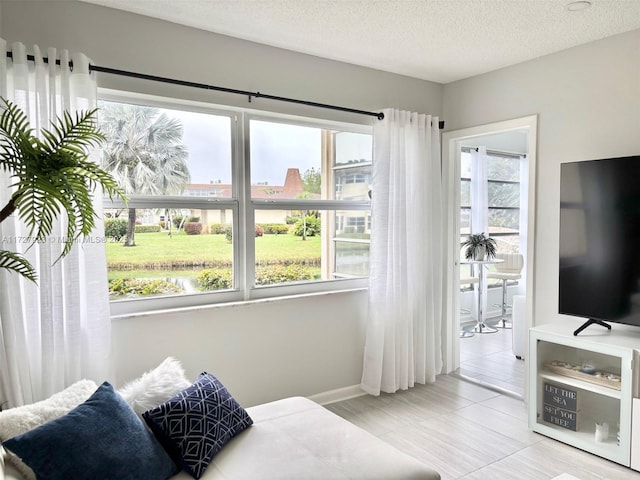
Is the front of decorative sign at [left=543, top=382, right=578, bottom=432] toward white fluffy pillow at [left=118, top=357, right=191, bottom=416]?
yes

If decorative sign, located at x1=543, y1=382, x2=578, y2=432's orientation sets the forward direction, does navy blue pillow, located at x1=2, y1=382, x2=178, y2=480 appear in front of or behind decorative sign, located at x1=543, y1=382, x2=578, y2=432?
in front

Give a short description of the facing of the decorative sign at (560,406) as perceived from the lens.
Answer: facing the viewer and to the left of the viewer

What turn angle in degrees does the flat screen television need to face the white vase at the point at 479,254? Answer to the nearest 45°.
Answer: approximately 90° to its right

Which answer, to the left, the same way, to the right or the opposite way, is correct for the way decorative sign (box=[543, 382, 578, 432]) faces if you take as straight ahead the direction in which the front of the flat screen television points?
the same way

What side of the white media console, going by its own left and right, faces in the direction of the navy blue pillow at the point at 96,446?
front

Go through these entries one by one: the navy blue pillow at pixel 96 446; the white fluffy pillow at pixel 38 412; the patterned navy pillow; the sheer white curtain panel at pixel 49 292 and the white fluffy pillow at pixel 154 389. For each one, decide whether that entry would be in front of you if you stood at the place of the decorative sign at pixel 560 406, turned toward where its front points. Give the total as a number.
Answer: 5

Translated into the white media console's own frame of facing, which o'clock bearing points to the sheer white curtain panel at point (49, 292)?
The sheer white curtain panel is roughly at 12 o'clock from the white media console.

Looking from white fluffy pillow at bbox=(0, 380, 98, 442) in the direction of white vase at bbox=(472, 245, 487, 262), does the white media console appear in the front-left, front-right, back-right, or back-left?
front-right

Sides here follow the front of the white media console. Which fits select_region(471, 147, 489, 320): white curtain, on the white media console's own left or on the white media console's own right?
on the white media console's own right

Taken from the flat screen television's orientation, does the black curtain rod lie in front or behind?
in front

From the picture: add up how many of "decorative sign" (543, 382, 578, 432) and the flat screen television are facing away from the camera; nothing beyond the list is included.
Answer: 0

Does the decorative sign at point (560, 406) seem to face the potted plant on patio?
no

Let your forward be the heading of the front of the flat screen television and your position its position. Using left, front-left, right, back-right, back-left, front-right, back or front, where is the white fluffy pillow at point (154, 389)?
front
